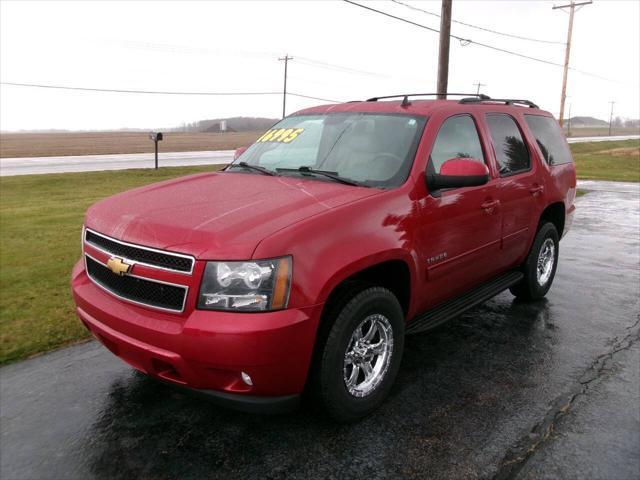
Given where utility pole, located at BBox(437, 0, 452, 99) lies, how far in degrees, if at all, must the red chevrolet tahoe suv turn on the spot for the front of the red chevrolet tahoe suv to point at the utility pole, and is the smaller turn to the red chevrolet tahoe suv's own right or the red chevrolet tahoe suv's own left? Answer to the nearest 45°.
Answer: approximately 135° to the red chevrolet tahoe suv's own right

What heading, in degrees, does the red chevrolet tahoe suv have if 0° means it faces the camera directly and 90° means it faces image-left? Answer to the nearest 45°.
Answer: approximately 45°
